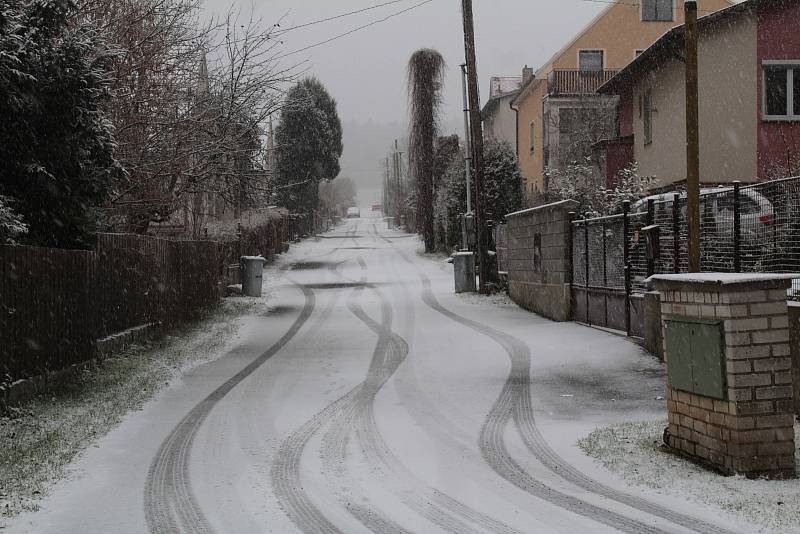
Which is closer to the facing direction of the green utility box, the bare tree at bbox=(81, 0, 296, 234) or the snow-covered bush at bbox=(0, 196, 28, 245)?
the snow-covered bush

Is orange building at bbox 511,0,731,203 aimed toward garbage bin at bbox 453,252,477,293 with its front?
yes

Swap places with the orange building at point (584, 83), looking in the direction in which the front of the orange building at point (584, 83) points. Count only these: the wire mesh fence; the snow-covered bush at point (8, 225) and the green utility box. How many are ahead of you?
3

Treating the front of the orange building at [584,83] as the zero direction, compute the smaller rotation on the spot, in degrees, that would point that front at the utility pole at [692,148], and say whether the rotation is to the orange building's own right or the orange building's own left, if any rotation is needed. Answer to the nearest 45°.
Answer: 0° — it already faces it

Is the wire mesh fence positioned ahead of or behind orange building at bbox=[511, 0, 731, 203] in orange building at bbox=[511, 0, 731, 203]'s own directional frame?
ahead

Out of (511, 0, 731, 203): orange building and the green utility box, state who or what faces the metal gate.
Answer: the orange building

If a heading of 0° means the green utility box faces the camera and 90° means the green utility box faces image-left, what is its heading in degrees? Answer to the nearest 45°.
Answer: approximately 45°

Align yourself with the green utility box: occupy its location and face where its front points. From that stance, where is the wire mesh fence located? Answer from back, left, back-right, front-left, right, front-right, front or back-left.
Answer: back-right

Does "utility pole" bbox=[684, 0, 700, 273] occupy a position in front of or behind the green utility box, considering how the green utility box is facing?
behind

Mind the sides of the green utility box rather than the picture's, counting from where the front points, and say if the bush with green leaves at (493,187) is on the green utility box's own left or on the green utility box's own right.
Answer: on the green utility box's own right

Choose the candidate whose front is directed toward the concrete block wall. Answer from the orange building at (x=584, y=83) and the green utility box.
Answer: the orange building

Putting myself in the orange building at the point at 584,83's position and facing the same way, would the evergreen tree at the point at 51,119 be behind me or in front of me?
in front

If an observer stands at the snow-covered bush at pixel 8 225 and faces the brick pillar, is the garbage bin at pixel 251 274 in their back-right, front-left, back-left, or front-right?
back-left
